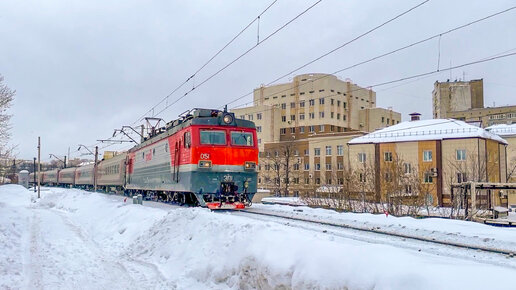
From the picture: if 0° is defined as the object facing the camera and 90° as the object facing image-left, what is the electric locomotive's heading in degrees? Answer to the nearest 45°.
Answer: approximately 315°

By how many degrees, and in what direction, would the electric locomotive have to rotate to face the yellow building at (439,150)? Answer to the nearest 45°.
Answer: approximately 90° to its left

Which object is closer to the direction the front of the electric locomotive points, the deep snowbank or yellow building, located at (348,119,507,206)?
the deep snowbank
